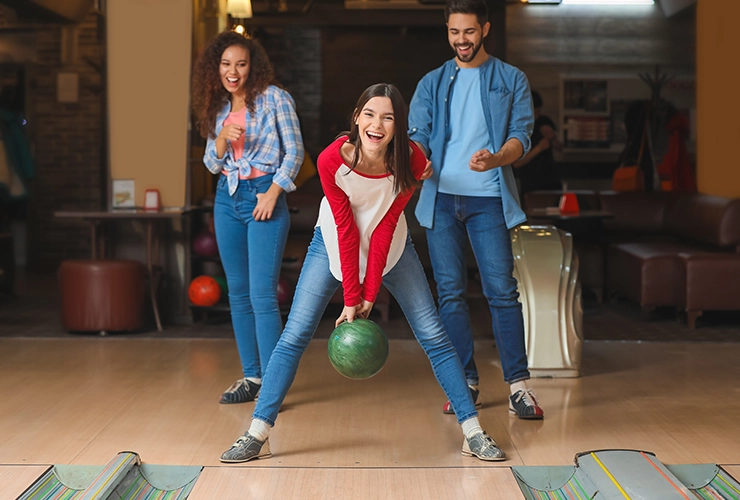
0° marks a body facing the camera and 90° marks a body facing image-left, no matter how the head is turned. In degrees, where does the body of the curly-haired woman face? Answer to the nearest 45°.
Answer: approximately 45°

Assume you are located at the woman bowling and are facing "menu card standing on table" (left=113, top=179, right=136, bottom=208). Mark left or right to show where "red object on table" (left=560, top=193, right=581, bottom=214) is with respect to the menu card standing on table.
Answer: right

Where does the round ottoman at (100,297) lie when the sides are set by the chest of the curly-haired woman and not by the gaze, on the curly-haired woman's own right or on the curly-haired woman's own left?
on the curly-haired woman's own right

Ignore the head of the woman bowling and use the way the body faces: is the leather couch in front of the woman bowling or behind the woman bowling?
behind

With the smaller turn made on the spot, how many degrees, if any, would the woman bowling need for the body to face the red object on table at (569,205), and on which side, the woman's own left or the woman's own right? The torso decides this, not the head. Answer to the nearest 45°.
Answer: approximately 180°

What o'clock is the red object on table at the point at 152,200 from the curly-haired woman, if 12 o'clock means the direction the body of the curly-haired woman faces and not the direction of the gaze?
The red object on table is roughly at 4 o'clock from the curly-haired woman.

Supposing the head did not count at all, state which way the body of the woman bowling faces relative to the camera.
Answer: toward the camera

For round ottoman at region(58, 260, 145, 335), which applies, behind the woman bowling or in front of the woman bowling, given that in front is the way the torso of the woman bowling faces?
behind

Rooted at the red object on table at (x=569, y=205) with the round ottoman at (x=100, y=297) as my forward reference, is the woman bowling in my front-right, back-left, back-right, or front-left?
front-left

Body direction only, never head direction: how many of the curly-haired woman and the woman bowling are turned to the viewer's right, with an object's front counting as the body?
0
